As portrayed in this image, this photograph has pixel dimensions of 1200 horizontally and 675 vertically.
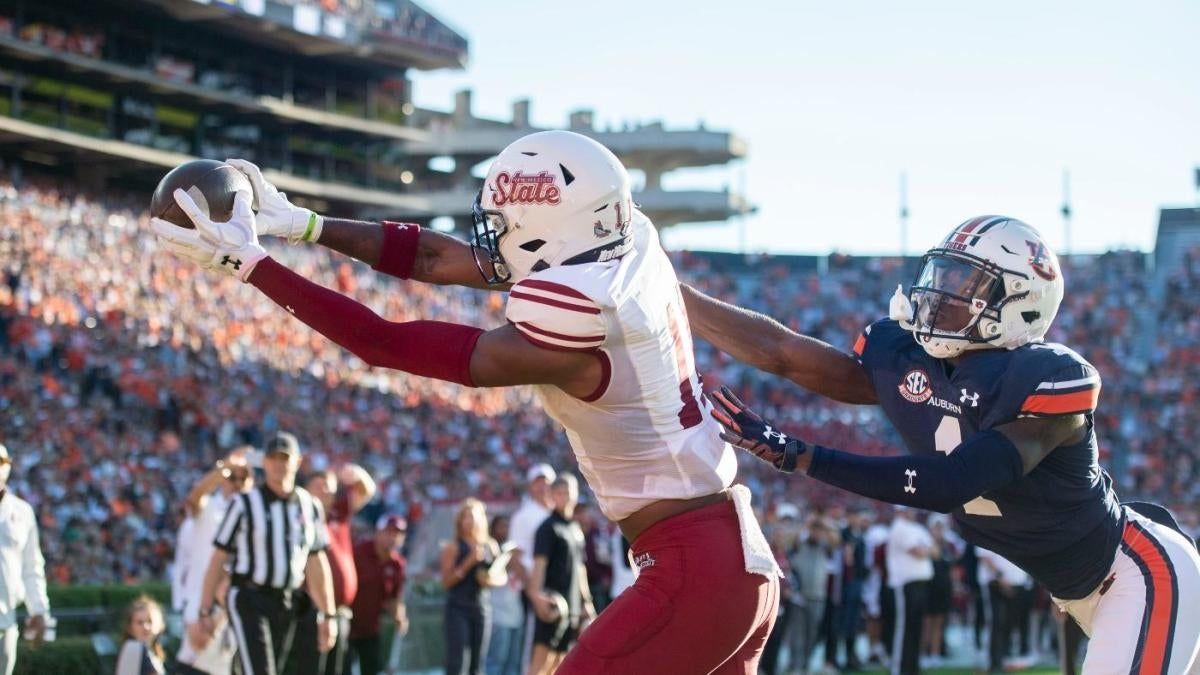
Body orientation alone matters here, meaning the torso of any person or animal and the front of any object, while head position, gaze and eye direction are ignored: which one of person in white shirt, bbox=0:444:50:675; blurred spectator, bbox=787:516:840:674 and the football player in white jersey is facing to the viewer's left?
the football player in white jersey

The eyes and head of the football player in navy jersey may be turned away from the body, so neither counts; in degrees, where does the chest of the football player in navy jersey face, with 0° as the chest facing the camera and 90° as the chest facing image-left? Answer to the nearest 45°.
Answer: approximately 45°

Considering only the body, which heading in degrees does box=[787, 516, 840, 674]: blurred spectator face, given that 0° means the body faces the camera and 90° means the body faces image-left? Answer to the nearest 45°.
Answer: approximately 0°

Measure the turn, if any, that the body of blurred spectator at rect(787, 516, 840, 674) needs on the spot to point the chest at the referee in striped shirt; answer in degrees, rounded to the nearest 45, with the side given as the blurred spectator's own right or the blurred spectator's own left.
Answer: approximately 45° to the blurred spectator's own right

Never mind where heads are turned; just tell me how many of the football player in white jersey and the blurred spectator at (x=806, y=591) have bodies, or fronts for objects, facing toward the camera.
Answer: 1

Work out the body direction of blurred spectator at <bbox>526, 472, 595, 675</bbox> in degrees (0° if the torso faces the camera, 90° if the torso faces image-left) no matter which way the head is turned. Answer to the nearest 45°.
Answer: approximately 45°
